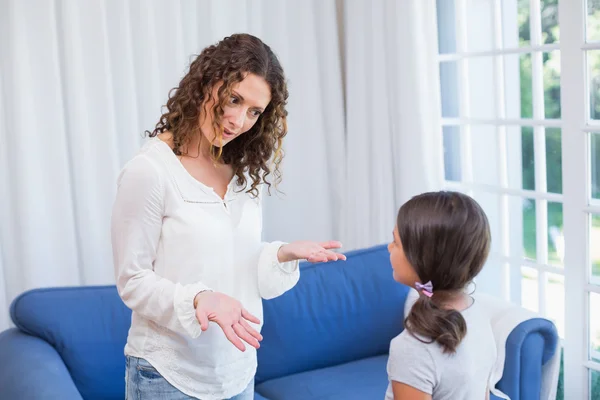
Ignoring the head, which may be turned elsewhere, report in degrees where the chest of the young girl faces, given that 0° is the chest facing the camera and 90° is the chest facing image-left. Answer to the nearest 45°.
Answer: approximately 135°

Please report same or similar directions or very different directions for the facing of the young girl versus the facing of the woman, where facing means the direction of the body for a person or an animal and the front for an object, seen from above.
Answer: very different directions

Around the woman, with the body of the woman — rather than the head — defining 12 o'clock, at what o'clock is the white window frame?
The white window frame is roughly at 9 o'clock from the woman.

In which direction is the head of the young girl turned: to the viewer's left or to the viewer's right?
to the viewer's left

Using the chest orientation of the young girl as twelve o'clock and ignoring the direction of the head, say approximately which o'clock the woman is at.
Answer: The woman is roughly at 11 o'clock from the young girl.

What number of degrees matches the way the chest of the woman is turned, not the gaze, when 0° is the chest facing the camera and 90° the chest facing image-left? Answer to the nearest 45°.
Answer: approximately 315°

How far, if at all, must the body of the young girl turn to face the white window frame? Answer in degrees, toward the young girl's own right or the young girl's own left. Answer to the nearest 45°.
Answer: approximately 45° to the young girl's own right

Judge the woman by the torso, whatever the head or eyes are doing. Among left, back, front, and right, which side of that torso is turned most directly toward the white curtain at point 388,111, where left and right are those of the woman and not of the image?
left

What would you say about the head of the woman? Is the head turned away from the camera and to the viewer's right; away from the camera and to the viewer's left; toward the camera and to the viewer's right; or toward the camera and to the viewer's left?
toward the camera and to the viewer's right
